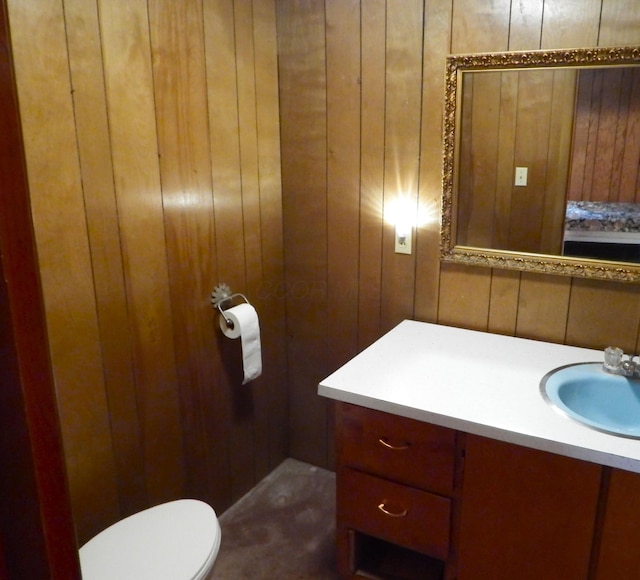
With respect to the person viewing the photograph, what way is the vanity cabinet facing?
facing the viewer and to the left of the viewer

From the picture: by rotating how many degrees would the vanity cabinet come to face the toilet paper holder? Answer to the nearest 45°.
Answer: approximately 90° to its right

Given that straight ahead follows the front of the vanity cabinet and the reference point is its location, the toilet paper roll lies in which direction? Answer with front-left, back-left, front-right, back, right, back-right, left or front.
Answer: right

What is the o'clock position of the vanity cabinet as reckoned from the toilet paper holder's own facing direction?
The vanity cabinet is roughly at 12 o'clock from the toilet paper holder.

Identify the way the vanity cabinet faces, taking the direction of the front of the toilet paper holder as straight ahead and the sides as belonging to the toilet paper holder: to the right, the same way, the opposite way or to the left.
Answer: to the right

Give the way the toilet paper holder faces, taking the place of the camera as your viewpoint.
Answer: facing the viewer and to the right of the viewer

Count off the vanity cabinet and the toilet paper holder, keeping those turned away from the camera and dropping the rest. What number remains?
0

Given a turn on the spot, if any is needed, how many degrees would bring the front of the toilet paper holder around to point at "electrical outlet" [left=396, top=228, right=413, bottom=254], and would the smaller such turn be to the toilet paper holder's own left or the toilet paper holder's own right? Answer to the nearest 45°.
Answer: approximately 45° to the toilet paper holder's own left

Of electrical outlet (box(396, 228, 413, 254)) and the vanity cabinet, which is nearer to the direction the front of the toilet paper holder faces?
the vanity cabinet

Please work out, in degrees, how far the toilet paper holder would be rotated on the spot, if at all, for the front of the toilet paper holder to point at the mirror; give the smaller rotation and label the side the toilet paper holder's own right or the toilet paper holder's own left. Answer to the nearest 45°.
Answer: approximately 45° to the toilet paper holder's own left
